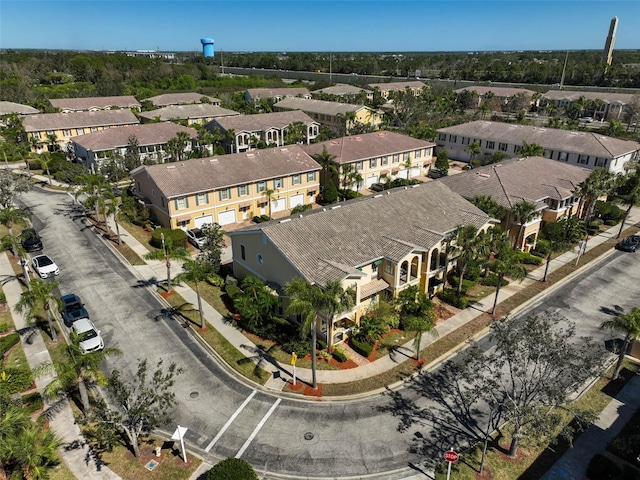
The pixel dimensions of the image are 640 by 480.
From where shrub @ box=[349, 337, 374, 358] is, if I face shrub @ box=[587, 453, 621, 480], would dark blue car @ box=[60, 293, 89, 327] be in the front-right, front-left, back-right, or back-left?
back-right

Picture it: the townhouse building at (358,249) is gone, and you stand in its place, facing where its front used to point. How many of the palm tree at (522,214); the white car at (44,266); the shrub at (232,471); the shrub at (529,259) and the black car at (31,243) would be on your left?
2

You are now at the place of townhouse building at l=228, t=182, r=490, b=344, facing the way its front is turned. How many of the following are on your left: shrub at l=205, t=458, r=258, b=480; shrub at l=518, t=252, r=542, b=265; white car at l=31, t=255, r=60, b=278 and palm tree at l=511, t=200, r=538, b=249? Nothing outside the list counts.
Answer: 2

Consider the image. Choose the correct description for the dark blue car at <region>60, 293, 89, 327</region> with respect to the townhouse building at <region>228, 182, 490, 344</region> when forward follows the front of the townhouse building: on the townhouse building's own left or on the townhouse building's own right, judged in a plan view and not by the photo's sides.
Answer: on the townhouse building's own right

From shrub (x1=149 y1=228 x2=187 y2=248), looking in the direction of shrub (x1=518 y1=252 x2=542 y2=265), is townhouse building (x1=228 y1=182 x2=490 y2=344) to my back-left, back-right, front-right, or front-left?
front-right

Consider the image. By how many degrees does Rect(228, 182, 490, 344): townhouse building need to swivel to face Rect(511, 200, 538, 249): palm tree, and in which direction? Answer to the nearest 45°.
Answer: approximately 90° to its left

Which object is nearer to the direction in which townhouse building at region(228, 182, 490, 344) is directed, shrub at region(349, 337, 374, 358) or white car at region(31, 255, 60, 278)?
the shrub

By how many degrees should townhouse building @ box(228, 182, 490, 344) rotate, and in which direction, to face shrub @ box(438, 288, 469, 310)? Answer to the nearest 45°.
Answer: approximately 45° to its left

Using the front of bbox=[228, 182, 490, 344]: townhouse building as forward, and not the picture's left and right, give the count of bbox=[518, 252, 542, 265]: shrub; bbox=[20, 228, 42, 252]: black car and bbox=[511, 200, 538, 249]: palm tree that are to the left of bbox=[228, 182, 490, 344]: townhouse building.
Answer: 2

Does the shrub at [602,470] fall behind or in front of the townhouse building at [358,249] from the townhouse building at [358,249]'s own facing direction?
in front

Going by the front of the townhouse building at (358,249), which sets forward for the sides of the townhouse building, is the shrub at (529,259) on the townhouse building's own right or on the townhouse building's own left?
on the townhouse building's own left

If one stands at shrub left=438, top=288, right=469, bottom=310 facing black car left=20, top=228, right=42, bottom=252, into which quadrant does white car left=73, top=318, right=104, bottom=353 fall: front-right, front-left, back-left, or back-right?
front-left

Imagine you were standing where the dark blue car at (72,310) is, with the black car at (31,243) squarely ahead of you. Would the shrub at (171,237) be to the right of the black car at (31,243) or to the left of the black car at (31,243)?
right
